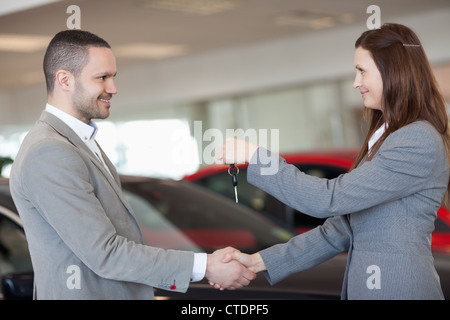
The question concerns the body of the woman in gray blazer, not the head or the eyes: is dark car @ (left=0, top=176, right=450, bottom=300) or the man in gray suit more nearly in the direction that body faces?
the man in gray suit

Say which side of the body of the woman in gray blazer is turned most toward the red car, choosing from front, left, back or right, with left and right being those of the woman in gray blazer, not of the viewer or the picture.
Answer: right

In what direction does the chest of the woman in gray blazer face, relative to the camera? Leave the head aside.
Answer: to the viewer's left

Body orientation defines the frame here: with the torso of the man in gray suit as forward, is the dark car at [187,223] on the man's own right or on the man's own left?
on the man's own left

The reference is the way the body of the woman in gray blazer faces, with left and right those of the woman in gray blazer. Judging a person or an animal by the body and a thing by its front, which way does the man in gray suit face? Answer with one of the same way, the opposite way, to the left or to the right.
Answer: the opposite way

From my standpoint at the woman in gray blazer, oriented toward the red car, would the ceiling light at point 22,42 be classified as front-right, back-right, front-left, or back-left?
front-left

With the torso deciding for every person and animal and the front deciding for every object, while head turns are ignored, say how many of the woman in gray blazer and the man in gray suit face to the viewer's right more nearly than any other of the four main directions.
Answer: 1

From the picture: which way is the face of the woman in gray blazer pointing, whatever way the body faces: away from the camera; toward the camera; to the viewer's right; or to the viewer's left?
to the viewer's left

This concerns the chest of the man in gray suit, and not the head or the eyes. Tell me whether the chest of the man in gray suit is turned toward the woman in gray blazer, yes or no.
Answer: yes

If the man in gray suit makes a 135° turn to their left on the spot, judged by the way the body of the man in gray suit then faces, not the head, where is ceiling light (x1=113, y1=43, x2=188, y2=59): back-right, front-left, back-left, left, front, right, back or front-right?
front-right

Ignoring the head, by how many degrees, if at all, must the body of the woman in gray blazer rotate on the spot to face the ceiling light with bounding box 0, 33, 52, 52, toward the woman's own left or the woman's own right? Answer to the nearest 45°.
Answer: approximately 45° to the woman's own right

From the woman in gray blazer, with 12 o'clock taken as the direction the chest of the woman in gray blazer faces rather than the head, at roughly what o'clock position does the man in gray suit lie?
The man in gray suit is roughly at 12 o'clock from the woman in gray blazer.

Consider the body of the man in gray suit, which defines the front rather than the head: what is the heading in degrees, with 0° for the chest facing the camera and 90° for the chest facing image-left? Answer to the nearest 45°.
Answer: approximately 270°

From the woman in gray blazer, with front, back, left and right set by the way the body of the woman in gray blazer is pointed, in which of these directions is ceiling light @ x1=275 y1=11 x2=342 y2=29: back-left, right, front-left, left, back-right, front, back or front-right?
right

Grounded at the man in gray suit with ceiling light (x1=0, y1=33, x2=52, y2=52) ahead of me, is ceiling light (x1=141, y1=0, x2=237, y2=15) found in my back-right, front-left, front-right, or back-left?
front-right

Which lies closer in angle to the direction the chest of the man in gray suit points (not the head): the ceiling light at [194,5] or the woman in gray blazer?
the woman in gray blazer
